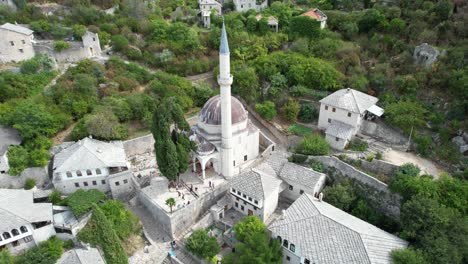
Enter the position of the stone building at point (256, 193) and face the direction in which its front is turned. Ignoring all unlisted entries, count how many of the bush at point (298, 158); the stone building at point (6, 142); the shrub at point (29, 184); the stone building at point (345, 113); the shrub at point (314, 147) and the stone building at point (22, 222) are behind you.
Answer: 3

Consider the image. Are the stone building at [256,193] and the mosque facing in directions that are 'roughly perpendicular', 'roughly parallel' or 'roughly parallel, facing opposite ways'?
roughly parallel

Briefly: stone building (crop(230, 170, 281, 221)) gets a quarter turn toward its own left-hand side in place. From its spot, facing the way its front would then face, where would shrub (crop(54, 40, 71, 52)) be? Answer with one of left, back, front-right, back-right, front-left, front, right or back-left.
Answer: back

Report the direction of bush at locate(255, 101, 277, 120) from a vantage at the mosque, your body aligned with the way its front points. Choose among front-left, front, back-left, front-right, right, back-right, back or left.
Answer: back

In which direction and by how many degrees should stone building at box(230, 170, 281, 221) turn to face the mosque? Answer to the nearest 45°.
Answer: approximately 90° to its right

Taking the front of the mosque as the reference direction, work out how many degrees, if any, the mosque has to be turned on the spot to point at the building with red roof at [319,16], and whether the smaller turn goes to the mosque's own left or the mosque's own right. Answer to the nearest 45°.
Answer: approximately 180°

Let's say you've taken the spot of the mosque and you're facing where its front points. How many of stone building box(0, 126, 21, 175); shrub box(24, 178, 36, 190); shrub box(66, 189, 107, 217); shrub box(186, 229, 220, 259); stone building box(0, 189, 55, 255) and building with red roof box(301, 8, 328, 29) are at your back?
1

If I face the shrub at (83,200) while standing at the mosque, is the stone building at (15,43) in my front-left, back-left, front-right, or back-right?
front-right

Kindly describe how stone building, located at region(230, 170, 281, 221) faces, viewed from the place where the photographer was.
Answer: facing the viewer and to the left of the viewer

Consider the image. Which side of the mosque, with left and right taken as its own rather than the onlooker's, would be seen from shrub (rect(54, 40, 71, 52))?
right

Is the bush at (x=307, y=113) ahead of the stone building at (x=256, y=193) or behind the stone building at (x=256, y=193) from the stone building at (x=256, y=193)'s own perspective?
behind

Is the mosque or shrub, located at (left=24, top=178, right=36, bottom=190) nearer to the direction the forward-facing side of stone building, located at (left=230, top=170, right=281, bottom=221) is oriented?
the shrub

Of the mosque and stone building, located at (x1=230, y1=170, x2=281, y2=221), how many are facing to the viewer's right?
0

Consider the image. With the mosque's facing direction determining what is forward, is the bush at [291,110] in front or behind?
behind

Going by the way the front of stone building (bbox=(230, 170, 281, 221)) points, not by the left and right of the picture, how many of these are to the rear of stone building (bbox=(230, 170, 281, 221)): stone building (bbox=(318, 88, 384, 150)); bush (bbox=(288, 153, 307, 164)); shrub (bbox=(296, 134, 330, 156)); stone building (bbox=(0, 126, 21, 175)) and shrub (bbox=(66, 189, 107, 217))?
3

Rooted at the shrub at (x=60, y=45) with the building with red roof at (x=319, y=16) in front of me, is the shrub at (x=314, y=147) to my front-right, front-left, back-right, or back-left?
front-right
